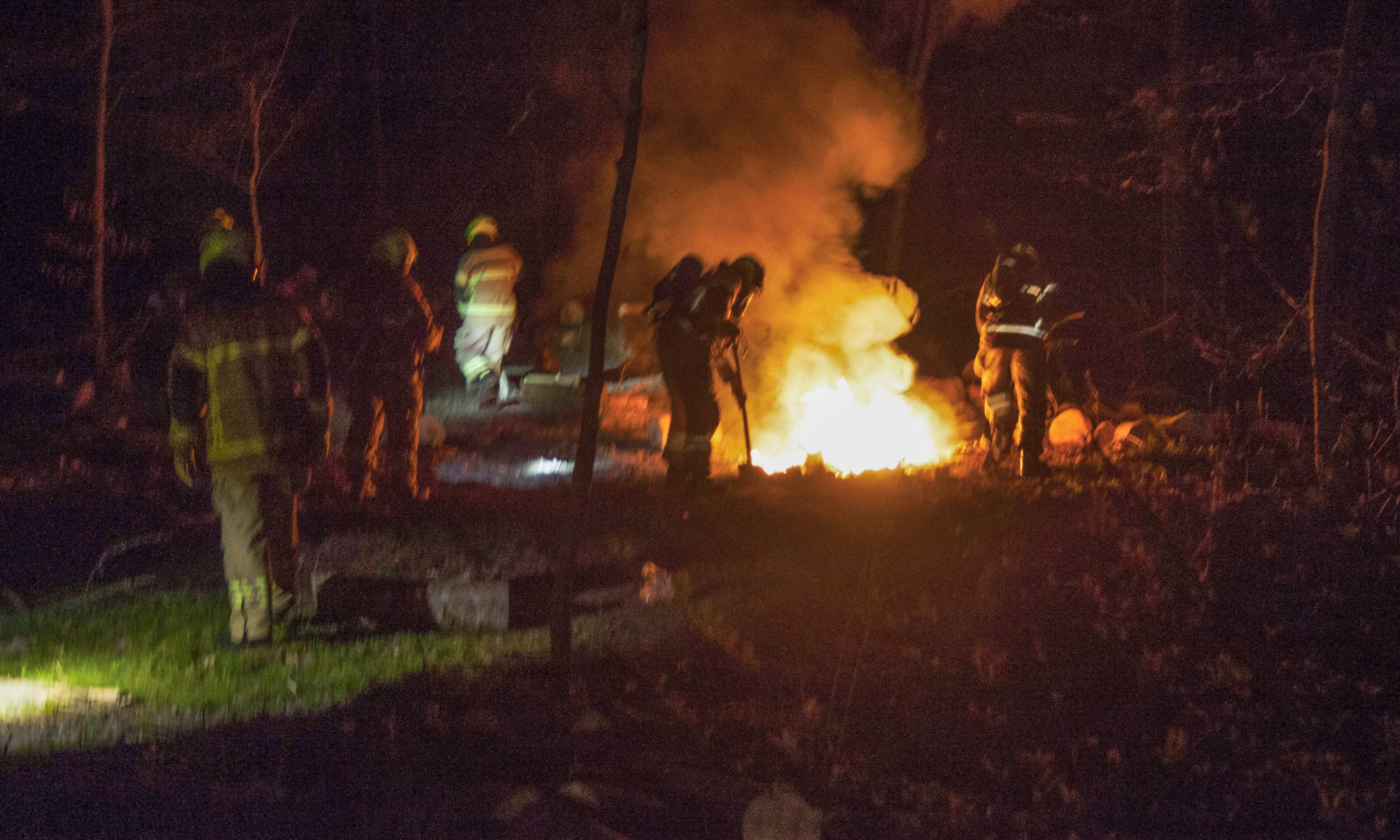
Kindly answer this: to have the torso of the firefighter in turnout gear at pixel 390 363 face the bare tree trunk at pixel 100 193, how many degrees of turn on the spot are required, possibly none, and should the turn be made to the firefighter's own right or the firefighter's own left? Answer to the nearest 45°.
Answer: approximately 90° to the firefighter's own left

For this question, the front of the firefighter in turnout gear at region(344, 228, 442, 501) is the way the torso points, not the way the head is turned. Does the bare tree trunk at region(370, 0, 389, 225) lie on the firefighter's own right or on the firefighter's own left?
on the firefighter's own left

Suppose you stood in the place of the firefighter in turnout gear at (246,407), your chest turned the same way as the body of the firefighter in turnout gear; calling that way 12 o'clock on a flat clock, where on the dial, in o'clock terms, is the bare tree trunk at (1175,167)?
The bare tree trunk is roughly at 2 o'clock from the firefighter in turnout gear.

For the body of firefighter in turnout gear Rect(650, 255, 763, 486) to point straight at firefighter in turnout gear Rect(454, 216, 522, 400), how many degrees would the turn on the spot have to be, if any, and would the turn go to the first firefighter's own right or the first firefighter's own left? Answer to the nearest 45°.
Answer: approximately 90° to the first firefighter's own left

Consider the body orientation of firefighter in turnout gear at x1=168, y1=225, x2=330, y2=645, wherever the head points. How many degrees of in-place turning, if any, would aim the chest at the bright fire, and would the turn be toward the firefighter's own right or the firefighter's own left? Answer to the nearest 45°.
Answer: approximately 45° to the firefighter's own right

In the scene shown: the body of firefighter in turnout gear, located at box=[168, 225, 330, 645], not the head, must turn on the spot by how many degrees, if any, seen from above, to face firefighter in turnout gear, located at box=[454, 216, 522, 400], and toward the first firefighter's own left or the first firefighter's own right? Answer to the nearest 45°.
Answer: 0° — they already face them

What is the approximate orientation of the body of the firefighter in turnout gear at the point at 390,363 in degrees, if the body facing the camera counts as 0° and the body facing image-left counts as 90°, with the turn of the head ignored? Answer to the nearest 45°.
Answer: approximately 225°

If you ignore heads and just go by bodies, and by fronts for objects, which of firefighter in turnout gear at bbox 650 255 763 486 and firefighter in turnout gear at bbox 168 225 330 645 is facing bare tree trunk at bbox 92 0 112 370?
firefighter in turnout gear at bbox 168 225 330 645

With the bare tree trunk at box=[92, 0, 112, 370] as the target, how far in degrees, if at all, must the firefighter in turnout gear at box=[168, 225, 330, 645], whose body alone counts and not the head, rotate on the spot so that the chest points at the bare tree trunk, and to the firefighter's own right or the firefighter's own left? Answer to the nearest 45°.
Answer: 0° — they already face it

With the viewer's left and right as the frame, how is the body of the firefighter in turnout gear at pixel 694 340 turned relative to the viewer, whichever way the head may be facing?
facing away from the viewer and to the right of the viewer

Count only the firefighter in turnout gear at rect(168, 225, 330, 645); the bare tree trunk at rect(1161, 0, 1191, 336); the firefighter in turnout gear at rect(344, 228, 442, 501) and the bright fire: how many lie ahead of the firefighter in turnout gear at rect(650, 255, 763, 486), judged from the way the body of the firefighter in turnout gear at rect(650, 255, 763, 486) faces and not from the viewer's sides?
2

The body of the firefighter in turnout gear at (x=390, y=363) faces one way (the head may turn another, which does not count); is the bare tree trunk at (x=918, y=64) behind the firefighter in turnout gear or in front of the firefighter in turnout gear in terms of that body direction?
in front

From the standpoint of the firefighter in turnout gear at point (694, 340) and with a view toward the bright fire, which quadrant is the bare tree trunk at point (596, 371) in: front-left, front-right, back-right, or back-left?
back-right

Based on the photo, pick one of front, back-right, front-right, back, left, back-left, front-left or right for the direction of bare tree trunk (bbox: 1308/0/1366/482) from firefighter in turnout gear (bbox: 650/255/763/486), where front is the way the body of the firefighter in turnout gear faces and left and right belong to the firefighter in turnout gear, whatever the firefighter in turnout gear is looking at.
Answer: front-right

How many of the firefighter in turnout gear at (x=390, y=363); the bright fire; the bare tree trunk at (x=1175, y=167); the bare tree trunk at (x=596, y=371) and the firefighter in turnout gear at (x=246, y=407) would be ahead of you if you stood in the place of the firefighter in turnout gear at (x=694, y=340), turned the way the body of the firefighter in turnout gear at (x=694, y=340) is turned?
2

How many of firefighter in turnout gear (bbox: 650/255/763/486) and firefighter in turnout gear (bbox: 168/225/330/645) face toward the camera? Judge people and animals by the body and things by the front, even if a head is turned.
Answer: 0

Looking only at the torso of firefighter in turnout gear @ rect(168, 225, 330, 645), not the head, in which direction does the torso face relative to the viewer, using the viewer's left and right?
facing away from the viewer
